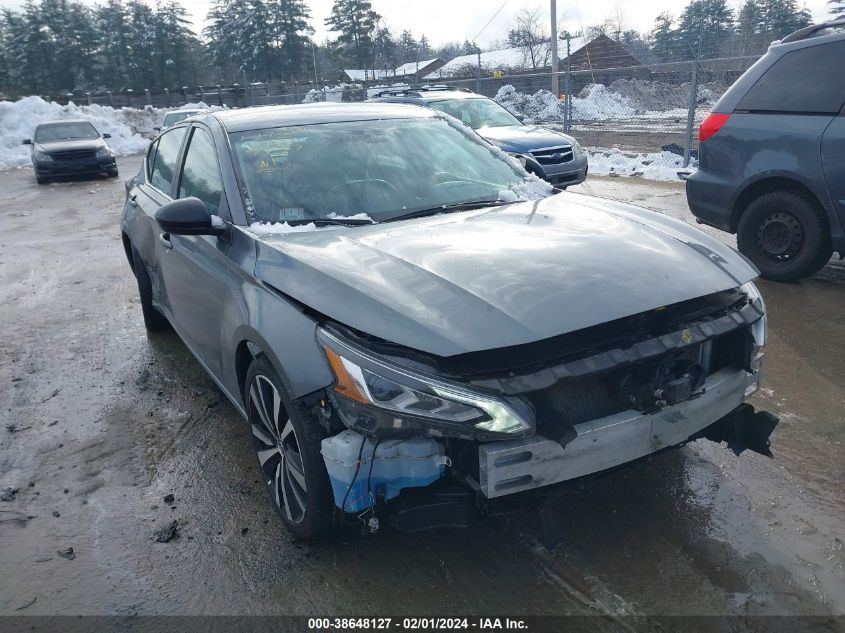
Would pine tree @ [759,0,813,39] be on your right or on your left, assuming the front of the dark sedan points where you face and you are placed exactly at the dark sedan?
on your left

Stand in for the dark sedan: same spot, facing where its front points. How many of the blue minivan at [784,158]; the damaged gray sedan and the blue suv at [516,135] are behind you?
0

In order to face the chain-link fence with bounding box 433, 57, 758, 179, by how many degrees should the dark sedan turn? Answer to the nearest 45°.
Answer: approximately 90° to its left

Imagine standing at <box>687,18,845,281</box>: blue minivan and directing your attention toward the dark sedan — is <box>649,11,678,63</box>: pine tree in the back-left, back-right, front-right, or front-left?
front-right

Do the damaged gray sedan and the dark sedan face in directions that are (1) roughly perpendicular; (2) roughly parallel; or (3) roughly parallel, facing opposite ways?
roughly parallel

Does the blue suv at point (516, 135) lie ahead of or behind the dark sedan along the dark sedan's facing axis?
ahead

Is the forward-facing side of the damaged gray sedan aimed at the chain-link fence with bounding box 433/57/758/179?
no

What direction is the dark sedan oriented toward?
toward the camera

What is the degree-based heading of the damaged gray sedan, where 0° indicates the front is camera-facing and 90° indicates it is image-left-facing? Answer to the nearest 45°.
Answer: approximately 315°

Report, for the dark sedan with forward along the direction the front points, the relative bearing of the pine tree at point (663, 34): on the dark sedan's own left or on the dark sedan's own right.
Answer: on the dark sedan's own left

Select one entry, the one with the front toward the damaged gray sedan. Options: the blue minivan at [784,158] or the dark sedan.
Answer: the dark sedan

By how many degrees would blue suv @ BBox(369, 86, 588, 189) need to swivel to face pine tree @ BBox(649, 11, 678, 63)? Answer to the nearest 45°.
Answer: approximately 135° to its left
